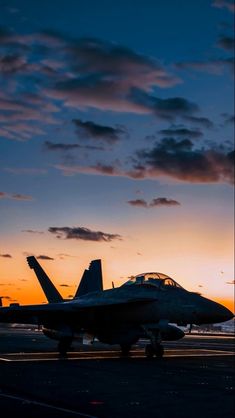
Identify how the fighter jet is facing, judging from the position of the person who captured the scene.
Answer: facing the viewer and to the right of the viewer
